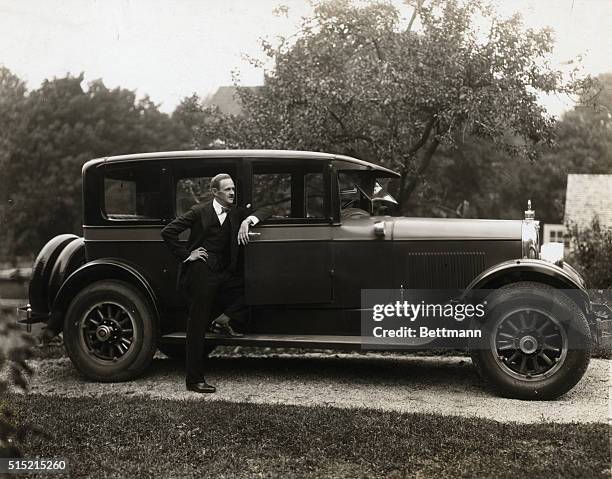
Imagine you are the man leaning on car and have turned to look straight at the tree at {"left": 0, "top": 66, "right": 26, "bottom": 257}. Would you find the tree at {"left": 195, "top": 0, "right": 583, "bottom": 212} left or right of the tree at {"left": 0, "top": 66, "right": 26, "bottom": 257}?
right

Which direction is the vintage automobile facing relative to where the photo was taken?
to the viewer's right

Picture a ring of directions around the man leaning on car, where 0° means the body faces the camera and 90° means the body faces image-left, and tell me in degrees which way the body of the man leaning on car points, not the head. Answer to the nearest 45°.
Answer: approximately 315°

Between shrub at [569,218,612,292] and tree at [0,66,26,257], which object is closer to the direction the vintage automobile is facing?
the shrub

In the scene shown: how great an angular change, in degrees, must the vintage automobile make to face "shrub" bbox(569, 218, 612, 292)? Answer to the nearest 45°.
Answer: approximately 45° to its left

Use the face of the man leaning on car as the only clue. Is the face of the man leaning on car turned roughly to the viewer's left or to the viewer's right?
to the viewer's right

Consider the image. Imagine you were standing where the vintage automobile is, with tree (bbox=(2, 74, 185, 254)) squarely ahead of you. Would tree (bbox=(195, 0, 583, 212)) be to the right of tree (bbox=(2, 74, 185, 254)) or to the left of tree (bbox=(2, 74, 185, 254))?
right

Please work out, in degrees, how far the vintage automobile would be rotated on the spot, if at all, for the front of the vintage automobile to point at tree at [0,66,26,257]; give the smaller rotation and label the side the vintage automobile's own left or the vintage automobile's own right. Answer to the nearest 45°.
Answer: approximately 135° to the vintage automobile's own left

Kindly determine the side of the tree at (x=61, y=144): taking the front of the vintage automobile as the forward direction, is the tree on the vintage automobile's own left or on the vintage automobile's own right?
on the vintage automobile's own left

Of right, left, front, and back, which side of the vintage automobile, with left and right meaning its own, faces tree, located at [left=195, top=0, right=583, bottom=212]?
left

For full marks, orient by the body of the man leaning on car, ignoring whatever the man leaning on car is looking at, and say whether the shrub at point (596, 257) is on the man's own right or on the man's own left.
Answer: on the man's own left
